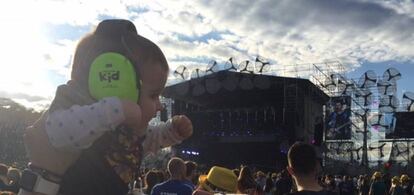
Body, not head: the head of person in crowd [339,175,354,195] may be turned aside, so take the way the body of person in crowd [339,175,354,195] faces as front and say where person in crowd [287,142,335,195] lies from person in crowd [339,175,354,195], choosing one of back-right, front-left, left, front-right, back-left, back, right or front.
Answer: back

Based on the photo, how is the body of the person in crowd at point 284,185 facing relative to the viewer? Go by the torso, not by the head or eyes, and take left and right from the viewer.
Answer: facing away from the viewer

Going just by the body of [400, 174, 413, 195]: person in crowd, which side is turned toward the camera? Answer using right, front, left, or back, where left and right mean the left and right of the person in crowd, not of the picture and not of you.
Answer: back

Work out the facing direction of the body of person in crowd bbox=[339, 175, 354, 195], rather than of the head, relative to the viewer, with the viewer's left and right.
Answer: facing away from the viewer

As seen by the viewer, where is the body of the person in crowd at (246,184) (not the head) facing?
away from the camera

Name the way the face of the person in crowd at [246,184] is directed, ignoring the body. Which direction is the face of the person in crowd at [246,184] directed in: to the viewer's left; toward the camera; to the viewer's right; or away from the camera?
away from the camera
